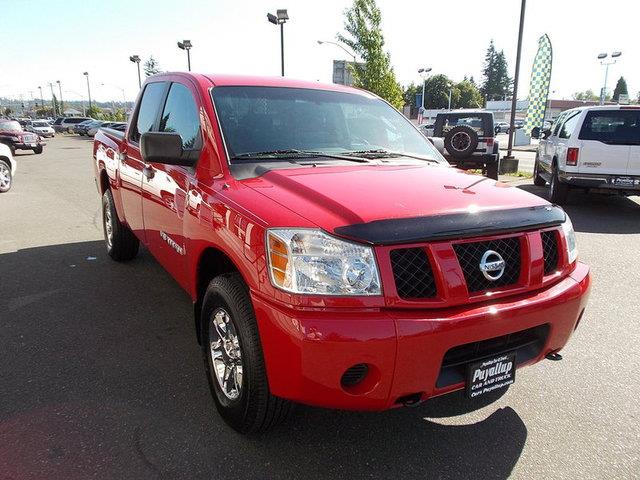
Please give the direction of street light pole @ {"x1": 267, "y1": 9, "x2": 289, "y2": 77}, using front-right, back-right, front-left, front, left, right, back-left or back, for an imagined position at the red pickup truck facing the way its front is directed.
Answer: back-left

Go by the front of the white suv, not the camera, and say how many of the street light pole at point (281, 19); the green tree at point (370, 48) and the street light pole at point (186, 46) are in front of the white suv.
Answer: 3

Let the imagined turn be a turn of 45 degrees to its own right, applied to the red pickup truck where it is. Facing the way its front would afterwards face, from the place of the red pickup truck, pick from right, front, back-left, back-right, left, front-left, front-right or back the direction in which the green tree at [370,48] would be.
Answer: back

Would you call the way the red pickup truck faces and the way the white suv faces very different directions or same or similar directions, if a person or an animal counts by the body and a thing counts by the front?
very different directions

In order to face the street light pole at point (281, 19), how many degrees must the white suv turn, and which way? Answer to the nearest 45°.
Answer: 0° — it already faces it

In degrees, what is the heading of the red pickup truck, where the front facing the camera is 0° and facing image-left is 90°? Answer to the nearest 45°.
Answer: approximately 315°

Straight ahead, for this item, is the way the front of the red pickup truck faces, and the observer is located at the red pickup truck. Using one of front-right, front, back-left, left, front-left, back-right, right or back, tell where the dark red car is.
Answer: back

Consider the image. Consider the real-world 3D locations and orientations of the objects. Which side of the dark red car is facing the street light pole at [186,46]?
left

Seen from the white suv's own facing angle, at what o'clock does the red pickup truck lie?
The red pickup truck is roughly at 8 o'clock from the white suv.
